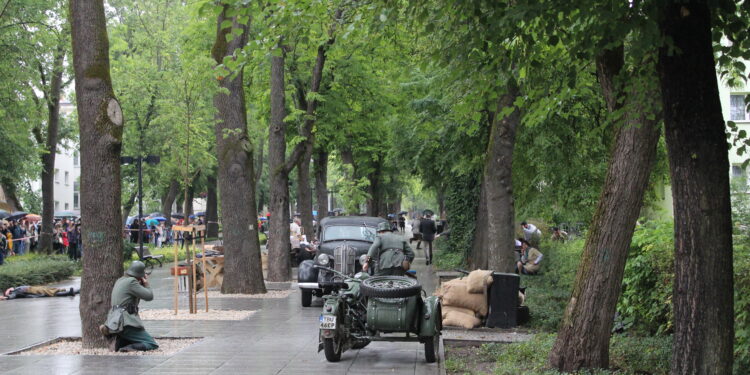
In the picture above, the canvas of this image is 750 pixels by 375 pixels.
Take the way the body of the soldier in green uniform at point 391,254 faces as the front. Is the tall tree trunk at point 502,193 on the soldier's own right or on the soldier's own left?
on the soldier's own right

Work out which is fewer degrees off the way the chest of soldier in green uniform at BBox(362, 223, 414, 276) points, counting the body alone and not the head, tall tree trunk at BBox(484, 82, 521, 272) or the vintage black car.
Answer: the vintage black car

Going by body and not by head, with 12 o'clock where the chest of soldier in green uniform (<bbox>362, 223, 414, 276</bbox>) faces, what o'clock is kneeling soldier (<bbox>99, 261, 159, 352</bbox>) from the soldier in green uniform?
The kneeling soldier is roughly at 8 o'clock from the soldier in green uniform.

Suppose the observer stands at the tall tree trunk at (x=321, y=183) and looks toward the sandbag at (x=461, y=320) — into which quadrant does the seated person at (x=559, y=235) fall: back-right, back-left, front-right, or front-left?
front-left

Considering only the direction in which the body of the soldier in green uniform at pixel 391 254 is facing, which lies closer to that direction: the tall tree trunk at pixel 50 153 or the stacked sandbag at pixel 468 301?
the tall tree trunk

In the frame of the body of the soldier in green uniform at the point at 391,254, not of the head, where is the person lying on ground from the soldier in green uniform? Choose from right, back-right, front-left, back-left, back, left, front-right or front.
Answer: front-left

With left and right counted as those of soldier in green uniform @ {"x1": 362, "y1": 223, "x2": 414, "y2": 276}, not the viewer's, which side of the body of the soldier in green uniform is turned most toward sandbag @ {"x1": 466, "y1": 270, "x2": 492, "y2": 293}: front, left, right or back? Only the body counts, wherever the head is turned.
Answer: right

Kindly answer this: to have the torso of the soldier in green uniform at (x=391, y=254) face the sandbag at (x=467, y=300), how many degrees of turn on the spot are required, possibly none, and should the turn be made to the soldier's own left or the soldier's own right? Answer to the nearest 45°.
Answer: approximately 90° to the soldier's own right

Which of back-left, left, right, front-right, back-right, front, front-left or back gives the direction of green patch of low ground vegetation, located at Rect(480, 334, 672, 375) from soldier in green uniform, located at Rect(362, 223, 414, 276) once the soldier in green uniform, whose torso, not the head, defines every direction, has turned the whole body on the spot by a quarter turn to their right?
front-right

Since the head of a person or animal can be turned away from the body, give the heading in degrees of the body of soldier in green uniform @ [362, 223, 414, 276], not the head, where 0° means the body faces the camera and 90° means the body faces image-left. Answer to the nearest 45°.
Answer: approximately 180°

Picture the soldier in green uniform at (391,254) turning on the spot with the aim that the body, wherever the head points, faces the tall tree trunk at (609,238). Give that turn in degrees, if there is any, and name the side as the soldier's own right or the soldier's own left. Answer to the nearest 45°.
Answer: approximately 135° to the soldier's own right

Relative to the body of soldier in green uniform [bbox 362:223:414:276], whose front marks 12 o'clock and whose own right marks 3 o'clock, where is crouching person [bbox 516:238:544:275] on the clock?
The crouching person is roughly at 1 o'clock from the soldier in green uniform.

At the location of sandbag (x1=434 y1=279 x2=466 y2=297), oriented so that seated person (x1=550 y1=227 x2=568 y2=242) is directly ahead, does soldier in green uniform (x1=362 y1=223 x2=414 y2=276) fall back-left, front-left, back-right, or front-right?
back-left
